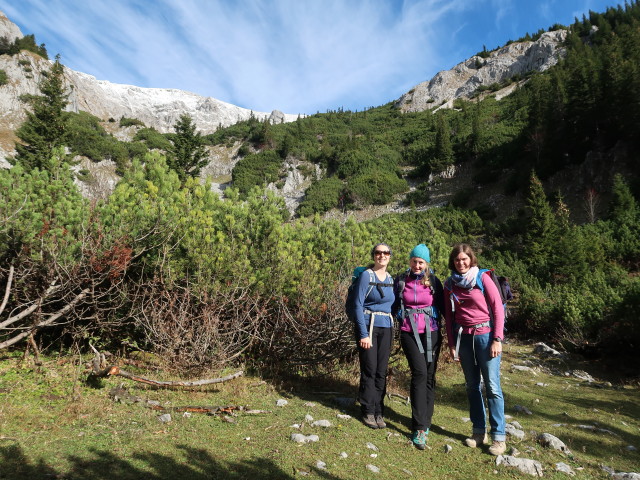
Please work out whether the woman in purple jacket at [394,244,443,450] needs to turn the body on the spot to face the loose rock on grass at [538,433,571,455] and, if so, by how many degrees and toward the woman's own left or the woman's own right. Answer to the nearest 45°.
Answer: approximately 90° to the woman's own left

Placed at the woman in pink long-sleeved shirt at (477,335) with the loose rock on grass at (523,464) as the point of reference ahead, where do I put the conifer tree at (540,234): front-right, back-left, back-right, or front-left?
back-left

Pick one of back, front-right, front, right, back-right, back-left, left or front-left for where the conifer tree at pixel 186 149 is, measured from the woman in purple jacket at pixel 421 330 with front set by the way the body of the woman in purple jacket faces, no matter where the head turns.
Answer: back-right

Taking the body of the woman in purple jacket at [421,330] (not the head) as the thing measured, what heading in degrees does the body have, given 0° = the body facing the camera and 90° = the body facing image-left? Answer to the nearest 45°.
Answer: approximately 0°

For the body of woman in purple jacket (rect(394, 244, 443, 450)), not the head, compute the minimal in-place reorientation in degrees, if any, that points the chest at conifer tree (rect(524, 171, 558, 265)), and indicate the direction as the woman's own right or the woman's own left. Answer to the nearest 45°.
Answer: approximately 180°

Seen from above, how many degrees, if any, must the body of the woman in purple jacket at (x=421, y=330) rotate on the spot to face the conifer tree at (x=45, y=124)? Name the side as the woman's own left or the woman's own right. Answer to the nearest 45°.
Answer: approximately 135° to the woman's own right

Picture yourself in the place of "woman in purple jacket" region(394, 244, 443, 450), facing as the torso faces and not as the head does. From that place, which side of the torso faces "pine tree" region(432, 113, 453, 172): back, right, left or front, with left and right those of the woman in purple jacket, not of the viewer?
back
